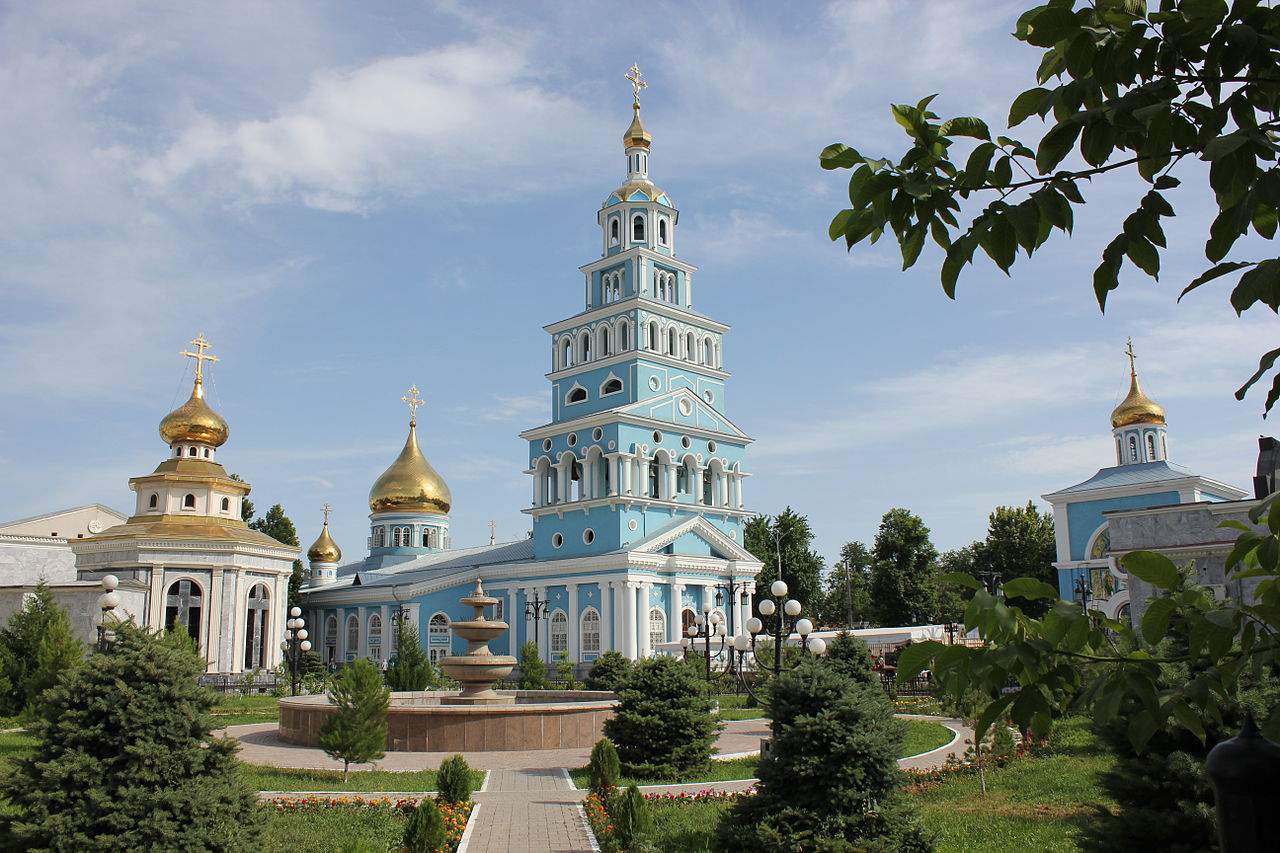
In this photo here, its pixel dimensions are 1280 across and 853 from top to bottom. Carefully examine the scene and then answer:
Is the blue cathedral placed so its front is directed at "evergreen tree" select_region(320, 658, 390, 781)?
no

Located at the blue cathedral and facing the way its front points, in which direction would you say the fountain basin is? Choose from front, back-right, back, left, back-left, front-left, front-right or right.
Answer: front-right

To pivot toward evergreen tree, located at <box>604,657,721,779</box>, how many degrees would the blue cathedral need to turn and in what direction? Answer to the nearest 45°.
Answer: approximately 45° to its right

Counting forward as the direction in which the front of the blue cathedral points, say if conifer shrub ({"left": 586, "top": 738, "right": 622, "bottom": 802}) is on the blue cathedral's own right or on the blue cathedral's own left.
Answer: on the blue cathedral's own right

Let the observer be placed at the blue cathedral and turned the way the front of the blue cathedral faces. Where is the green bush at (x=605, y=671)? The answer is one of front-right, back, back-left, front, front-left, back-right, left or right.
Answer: front-right

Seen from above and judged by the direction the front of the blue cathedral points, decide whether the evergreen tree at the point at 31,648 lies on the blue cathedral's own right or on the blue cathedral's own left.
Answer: on the blue cathedral's own right

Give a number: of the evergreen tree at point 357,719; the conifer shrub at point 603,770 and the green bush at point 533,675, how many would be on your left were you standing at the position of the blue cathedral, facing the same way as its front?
0

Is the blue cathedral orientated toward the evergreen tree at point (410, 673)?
no

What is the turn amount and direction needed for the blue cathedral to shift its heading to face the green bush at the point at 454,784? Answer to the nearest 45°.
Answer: approximately 45° to its right

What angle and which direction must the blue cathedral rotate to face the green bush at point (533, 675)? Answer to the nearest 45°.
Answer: approximately 45° to its right

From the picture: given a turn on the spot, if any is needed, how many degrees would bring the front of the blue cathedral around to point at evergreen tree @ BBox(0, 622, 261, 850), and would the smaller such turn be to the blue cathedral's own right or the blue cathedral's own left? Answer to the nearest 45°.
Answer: approximately 45° to the blue cathedral's own right

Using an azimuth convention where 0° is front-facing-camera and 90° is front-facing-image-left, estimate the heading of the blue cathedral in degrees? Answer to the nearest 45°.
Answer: approximately 315°

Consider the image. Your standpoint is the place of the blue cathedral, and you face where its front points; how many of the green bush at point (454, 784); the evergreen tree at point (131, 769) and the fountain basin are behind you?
0
